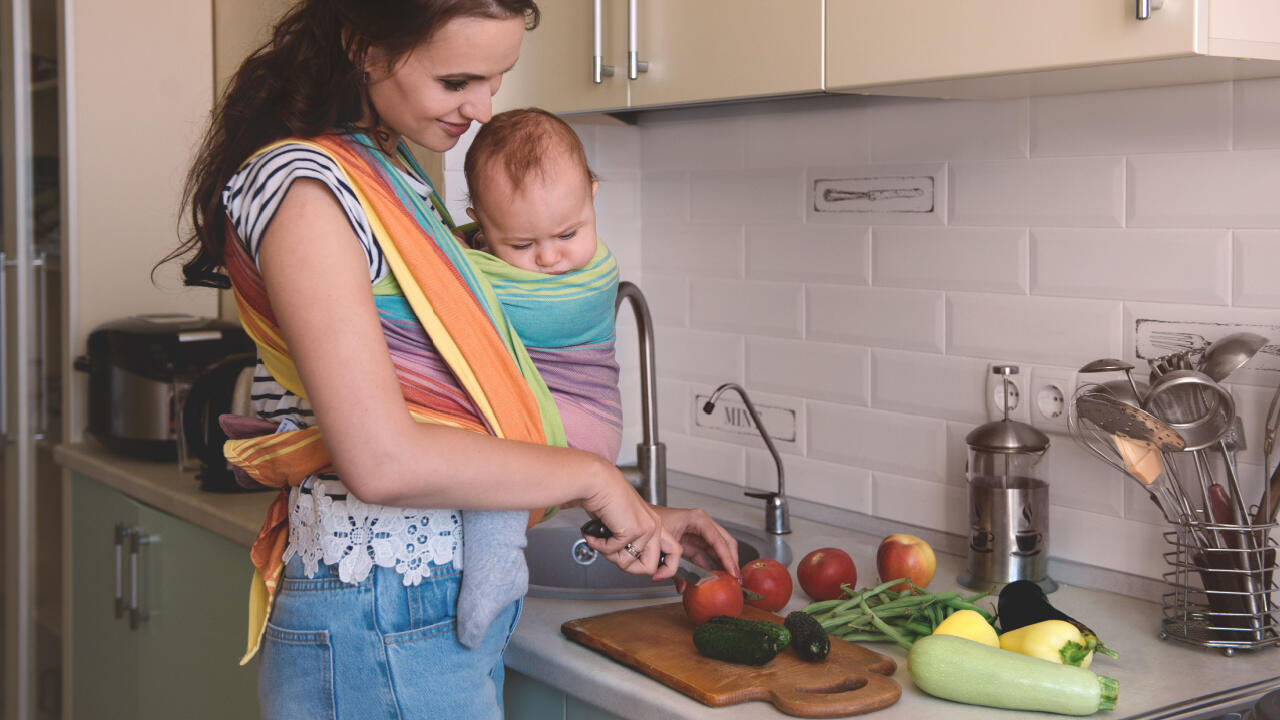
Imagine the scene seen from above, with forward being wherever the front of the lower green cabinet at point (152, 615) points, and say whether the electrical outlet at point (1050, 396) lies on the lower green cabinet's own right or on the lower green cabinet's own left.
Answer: on the lower green cabinet's own left

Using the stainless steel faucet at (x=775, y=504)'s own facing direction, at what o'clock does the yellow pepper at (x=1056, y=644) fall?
The yellow pepper is roughly at 8 o'clock from the stainless steel faucet.

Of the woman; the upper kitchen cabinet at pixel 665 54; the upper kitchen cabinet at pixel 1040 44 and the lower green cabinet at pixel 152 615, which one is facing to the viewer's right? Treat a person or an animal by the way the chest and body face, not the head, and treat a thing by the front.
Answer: the woman

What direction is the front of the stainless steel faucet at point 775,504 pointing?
to the viewer's left

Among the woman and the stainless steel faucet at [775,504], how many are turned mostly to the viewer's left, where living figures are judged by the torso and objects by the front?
1

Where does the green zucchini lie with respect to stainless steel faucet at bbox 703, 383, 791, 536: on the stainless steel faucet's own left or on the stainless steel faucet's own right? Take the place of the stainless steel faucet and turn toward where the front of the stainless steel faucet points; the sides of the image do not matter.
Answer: on the stainless steel faucet's own left

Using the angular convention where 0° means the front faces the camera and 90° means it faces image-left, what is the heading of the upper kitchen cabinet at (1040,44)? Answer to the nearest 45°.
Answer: approximately 45°

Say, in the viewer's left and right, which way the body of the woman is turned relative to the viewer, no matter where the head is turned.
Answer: facing to the right of the viewer
